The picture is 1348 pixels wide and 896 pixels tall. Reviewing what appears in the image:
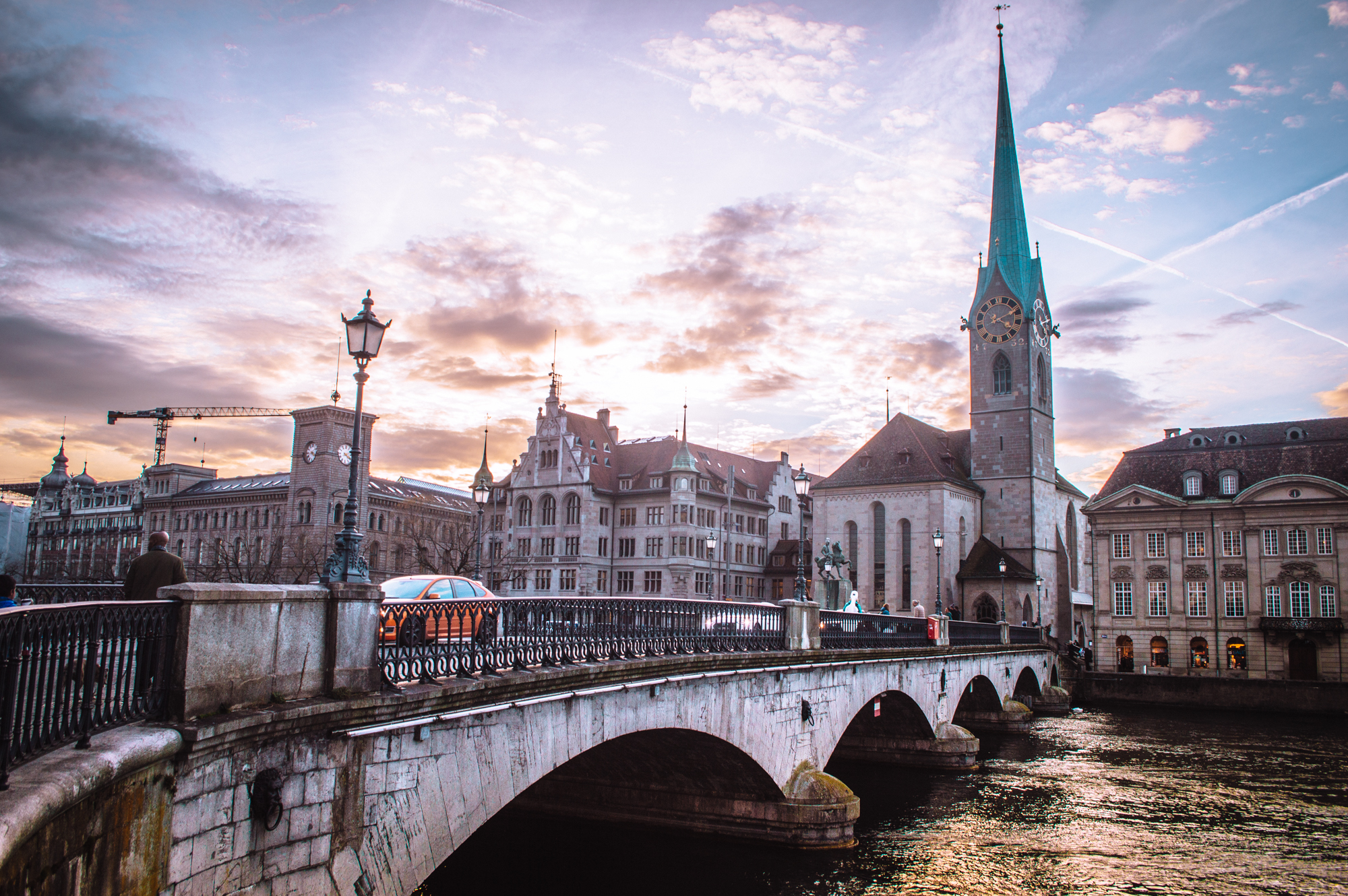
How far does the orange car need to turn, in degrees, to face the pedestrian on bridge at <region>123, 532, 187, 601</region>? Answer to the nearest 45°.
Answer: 0° — it already faces them

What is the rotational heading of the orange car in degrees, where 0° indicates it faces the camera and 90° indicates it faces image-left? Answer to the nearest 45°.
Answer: approximately 45°
